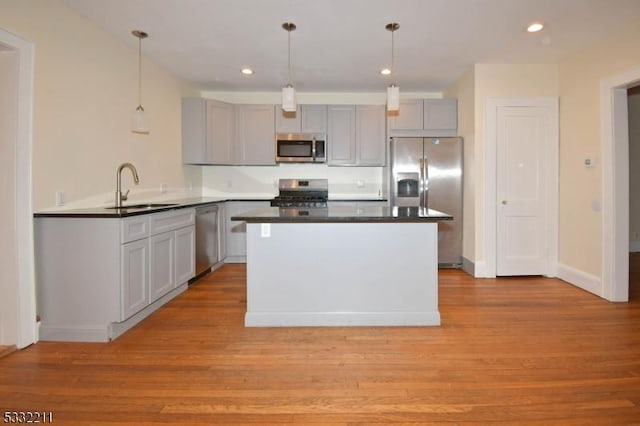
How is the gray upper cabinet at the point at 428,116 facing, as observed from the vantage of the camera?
facing the viewer

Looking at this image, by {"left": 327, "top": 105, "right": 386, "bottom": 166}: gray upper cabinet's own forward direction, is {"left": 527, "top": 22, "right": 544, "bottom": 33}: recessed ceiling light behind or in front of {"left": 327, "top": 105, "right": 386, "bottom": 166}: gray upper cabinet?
in front

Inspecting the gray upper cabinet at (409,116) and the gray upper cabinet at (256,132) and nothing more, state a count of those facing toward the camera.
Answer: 2

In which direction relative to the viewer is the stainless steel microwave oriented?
toward the camera

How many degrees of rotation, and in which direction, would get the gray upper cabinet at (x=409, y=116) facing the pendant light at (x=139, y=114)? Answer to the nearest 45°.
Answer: approximately 45° to its right

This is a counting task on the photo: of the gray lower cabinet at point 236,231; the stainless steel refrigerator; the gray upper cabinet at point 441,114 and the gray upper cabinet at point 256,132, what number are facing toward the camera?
4

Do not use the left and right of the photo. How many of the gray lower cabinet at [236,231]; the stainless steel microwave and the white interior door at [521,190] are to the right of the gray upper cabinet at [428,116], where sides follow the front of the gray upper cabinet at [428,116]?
2

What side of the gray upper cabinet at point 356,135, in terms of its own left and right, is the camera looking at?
front
